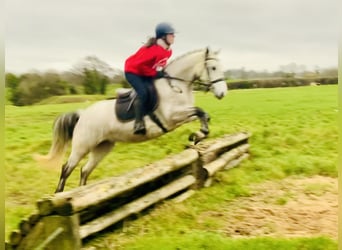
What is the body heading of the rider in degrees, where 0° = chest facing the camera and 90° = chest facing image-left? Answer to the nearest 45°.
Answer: approximately 270°

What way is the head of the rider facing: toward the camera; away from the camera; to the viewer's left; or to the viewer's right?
to the viewer's right
